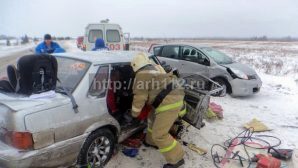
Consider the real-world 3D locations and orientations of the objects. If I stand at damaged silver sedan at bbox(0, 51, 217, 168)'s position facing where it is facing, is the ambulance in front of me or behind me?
in front

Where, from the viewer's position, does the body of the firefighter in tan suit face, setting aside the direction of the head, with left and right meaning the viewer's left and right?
facing away from the viewer and to the left of the viewer

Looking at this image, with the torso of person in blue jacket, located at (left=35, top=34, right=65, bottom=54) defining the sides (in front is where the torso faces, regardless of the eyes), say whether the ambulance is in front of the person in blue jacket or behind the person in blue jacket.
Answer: behind

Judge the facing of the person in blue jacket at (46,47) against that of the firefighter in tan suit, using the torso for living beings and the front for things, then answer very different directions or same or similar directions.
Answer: very different directions

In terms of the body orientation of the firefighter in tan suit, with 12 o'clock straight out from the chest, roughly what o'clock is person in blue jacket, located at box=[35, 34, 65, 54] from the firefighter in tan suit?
The person in blue jacket is roughly at 12 o'clock from the firefighter in tan suit.

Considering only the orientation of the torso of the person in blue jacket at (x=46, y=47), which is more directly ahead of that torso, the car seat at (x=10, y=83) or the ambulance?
the car seat

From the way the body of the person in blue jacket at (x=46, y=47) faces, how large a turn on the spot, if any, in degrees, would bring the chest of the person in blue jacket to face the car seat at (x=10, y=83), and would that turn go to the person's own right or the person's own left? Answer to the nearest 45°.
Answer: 0° — they already face it

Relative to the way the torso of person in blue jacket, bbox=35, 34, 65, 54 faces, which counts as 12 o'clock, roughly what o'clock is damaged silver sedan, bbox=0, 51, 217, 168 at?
The damaged silver sedan is roughly at 12 o'clock from the person in blue jacket.

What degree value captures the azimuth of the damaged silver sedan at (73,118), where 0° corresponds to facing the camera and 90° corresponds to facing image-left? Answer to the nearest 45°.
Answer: approximately 225°

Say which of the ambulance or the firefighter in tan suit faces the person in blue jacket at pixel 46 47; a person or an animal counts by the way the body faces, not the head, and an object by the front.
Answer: the firefighter in tan suit
